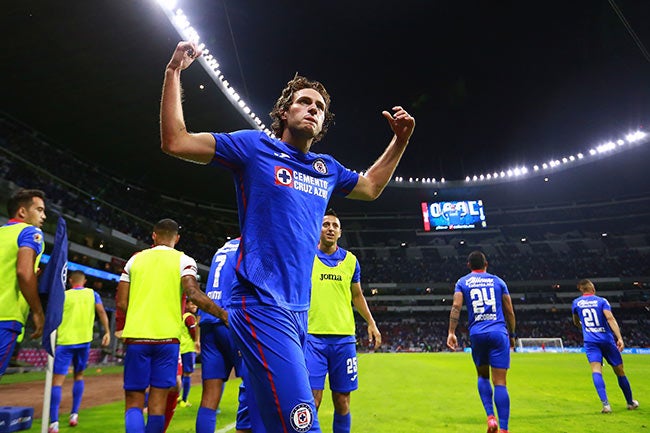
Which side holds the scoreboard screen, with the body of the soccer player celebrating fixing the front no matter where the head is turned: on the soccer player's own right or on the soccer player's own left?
on the soccer player's own left

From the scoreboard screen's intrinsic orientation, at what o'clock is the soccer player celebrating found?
The soccer player celebrating is roughly at 12 o'clock from the scoreboard screen.

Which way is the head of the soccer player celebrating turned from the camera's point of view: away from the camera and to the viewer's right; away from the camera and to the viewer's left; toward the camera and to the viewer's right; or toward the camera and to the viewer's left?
toward the camera and to the viewer's right

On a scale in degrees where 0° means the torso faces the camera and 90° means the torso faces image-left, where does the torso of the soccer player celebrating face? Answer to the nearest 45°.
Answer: approximately 315°

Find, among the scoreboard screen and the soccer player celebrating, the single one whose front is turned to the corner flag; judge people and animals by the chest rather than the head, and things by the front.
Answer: the scoreboard screen

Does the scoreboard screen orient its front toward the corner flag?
yes

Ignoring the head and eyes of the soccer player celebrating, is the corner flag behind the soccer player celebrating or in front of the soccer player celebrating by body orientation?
behind

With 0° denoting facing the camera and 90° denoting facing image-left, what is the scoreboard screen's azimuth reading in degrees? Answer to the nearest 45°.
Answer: approximately 0°

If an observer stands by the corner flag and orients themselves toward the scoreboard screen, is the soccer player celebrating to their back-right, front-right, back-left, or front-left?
back-right

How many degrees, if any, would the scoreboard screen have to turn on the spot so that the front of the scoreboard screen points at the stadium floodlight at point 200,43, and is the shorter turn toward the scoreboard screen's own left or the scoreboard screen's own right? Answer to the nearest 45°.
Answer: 0° — it already faces it
